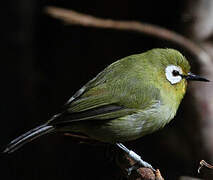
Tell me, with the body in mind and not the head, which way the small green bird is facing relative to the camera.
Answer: to the viewer's right
